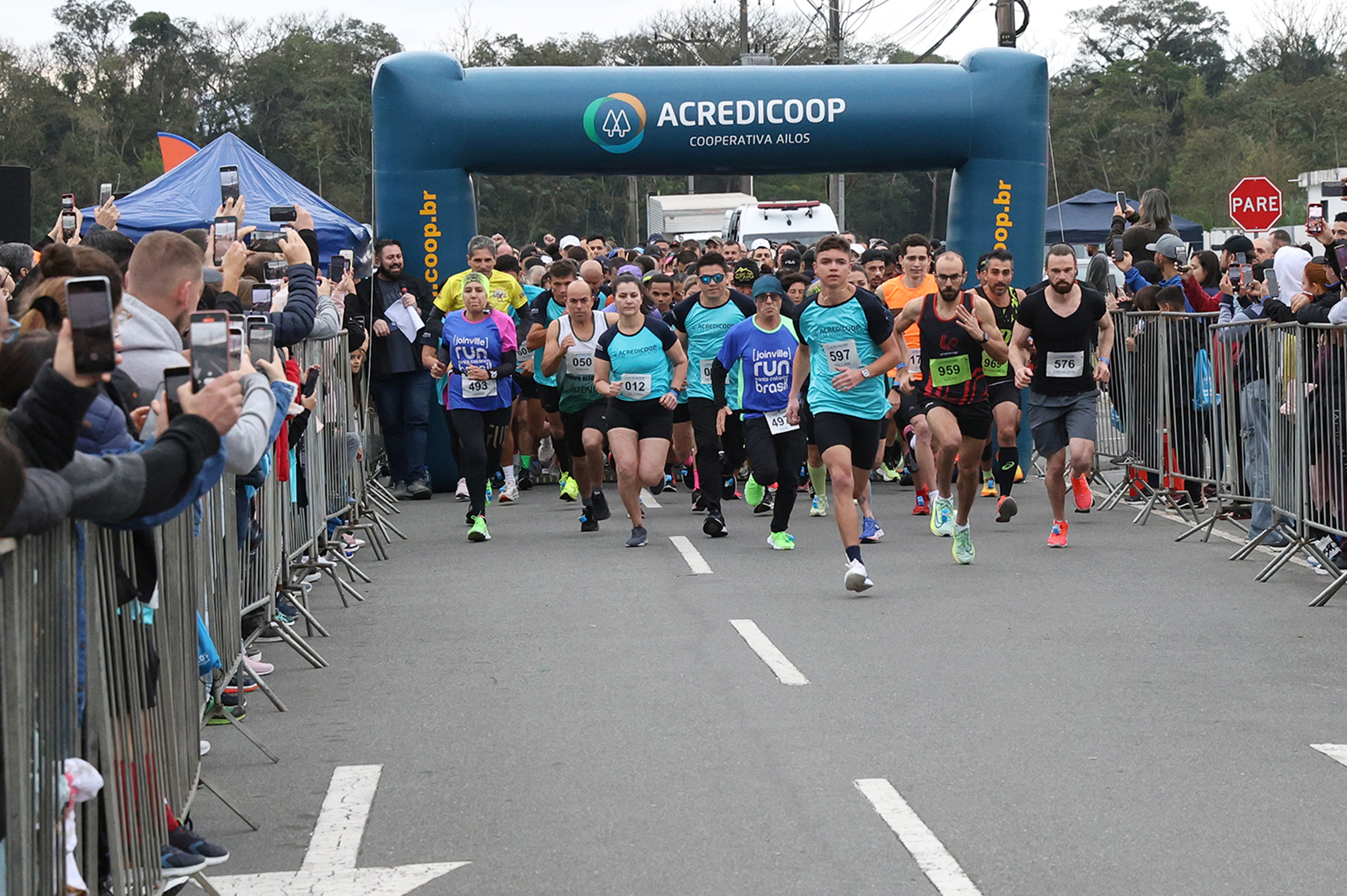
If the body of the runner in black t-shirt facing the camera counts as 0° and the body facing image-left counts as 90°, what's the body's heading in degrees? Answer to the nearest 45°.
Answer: approximately 0°

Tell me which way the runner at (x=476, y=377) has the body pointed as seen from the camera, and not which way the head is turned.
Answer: toward the camera

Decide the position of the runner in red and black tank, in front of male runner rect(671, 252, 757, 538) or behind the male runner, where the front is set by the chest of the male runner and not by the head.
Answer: in front

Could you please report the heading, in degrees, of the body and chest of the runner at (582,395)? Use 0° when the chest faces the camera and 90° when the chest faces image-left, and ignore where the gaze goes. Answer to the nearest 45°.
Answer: approximately 0°

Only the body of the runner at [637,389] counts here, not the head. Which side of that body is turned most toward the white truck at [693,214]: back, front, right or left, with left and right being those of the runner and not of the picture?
back

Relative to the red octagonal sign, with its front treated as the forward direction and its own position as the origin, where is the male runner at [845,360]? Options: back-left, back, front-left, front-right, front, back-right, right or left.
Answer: front

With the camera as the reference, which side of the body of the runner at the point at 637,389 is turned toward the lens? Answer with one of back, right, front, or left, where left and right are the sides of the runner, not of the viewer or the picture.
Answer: front
